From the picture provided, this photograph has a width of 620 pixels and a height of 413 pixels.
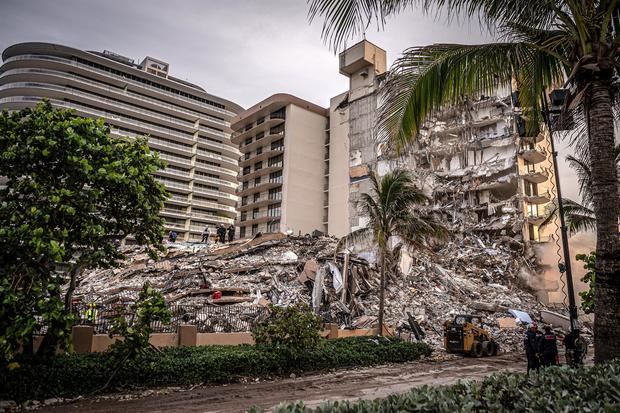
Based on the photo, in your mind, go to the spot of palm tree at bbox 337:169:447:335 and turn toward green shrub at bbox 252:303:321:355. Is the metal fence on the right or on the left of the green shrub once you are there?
right

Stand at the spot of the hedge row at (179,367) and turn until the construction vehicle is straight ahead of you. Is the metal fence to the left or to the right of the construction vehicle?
left

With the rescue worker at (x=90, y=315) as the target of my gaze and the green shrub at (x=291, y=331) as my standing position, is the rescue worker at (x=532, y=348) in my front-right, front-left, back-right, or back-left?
back-left

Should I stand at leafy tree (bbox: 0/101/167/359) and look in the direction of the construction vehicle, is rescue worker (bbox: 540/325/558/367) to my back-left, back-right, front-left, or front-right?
front-right

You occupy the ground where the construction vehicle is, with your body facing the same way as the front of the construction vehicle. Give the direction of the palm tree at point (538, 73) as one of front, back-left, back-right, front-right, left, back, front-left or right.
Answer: back-right
